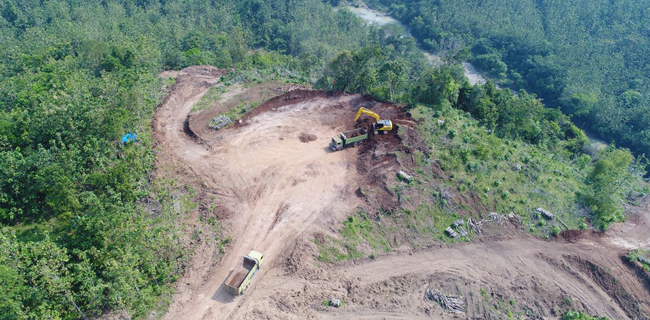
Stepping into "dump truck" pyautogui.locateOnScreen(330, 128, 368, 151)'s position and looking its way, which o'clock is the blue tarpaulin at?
The blue tarpaulin is roughly at 1 o'clock from the dump truck.

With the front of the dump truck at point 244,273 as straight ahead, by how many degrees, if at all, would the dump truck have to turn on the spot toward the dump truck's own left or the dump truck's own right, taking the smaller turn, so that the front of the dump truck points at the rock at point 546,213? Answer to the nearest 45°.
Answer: approximately 45° to the dump truck's own right

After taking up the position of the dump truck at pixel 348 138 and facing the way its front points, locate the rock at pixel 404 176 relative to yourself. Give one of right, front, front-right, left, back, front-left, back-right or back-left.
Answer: left

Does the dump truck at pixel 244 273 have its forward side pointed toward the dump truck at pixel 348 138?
yes

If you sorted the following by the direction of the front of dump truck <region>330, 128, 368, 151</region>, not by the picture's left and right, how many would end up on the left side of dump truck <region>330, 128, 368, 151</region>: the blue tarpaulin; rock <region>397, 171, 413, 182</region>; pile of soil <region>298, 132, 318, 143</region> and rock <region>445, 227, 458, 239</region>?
2

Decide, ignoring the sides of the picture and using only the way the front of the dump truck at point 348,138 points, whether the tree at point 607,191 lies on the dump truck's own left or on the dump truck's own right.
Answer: on the dump truck's own left

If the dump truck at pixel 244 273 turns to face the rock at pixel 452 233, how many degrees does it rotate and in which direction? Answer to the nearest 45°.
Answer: approximately 45° to its right

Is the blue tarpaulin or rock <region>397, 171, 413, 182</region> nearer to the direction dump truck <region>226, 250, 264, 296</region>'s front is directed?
the rock

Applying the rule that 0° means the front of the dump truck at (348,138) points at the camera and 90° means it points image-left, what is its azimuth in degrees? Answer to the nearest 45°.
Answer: approximately 45°

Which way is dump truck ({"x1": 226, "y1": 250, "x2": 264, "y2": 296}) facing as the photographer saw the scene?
facing away from the viewer and to the right of the viewer

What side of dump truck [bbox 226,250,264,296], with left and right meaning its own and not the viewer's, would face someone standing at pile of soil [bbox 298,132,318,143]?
front

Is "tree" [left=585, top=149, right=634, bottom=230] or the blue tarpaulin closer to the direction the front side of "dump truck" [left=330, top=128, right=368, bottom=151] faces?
the blue tarpaulin

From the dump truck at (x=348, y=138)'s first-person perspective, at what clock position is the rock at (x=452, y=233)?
The rock is roughly at 9 o'clock from the dump truck.

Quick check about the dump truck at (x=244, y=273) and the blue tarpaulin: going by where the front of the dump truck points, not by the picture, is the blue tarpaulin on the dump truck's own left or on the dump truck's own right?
on the dump truck's own left

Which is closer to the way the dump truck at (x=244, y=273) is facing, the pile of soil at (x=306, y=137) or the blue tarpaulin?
the pile of soil

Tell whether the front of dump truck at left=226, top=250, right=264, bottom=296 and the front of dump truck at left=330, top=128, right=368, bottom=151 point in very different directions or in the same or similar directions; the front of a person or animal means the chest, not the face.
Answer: very different directions
